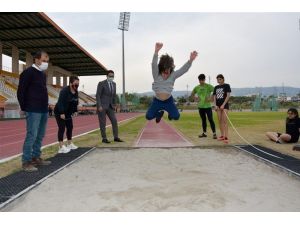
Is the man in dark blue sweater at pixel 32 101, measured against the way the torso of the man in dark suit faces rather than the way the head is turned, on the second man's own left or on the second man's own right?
on the second man's own right

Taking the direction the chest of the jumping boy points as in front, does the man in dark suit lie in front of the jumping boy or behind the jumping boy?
behind

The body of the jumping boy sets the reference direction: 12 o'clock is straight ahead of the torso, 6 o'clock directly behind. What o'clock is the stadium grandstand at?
The stadium grandstand is roughly at 5 o'clock from the jumping boy.

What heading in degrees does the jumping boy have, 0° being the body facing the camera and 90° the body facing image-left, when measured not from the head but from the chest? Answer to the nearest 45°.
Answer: approximately 0°

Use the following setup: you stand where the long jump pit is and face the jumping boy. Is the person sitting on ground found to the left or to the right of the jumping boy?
right
